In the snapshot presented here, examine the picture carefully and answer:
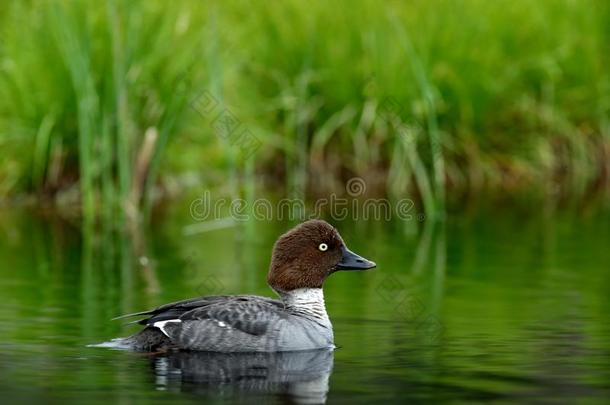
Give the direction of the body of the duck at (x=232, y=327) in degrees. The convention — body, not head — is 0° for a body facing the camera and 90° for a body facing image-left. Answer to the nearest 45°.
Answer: approximately 270°
